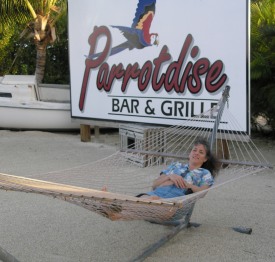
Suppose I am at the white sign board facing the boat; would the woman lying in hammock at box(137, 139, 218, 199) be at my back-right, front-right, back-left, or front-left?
back-left

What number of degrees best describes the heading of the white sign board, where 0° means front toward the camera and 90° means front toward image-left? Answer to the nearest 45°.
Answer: approximately 45°

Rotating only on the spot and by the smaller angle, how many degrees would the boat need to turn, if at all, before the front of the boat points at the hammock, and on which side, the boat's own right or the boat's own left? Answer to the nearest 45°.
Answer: approximately 90° to the boat's own left

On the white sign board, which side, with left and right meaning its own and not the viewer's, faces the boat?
right

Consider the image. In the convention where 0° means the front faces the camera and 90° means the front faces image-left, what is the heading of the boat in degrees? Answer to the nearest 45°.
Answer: approximately 90°

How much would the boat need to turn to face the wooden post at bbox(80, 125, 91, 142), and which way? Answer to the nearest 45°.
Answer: approximately 135° to its left

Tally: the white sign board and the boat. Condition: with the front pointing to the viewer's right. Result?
0

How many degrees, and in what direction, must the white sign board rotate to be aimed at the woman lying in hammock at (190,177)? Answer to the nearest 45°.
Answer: approximately 45° to its left

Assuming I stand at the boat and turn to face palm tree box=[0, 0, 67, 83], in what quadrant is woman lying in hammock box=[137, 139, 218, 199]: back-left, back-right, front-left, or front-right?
back-right

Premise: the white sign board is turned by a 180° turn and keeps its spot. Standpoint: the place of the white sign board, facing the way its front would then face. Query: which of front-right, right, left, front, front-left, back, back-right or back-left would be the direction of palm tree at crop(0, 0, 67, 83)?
left

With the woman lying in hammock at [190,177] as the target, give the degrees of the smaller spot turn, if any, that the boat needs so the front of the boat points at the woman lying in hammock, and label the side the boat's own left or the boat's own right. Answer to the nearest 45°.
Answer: approximately 90° to the boat's own left
